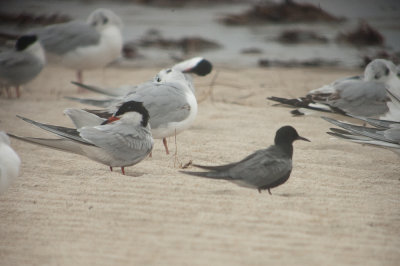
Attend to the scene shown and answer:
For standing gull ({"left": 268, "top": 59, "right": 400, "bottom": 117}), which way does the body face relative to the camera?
to the viewer's right

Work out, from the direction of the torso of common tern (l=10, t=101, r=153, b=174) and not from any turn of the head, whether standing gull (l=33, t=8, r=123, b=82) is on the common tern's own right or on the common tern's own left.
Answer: on the common tern's own left

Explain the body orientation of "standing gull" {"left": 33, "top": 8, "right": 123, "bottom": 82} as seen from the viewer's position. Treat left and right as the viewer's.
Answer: facing to the right of the viewer

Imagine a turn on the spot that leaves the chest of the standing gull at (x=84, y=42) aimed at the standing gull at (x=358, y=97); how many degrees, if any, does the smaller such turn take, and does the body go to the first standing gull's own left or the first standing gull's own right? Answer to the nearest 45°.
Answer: approximately 45° to the first standing gull's own right

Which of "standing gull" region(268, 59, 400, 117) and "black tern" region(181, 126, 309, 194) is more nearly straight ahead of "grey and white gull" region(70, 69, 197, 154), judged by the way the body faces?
the standing gull

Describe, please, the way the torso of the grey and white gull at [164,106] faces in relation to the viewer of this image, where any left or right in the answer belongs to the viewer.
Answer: facing to the right of the viewer

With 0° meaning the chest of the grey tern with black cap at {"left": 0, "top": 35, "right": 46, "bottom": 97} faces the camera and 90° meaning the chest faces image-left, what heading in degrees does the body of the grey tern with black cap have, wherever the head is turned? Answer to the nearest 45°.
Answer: approximately 270°

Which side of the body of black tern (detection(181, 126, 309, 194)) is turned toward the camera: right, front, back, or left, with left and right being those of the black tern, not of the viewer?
right

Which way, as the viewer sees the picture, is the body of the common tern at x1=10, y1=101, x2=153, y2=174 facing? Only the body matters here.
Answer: to the viewer's right

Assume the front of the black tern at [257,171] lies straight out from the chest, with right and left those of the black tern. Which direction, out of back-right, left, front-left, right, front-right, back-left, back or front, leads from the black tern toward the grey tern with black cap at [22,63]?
back-left

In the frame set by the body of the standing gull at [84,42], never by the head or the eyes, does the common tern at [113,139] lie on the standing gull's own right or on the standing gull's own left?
on the standing gull's own right
